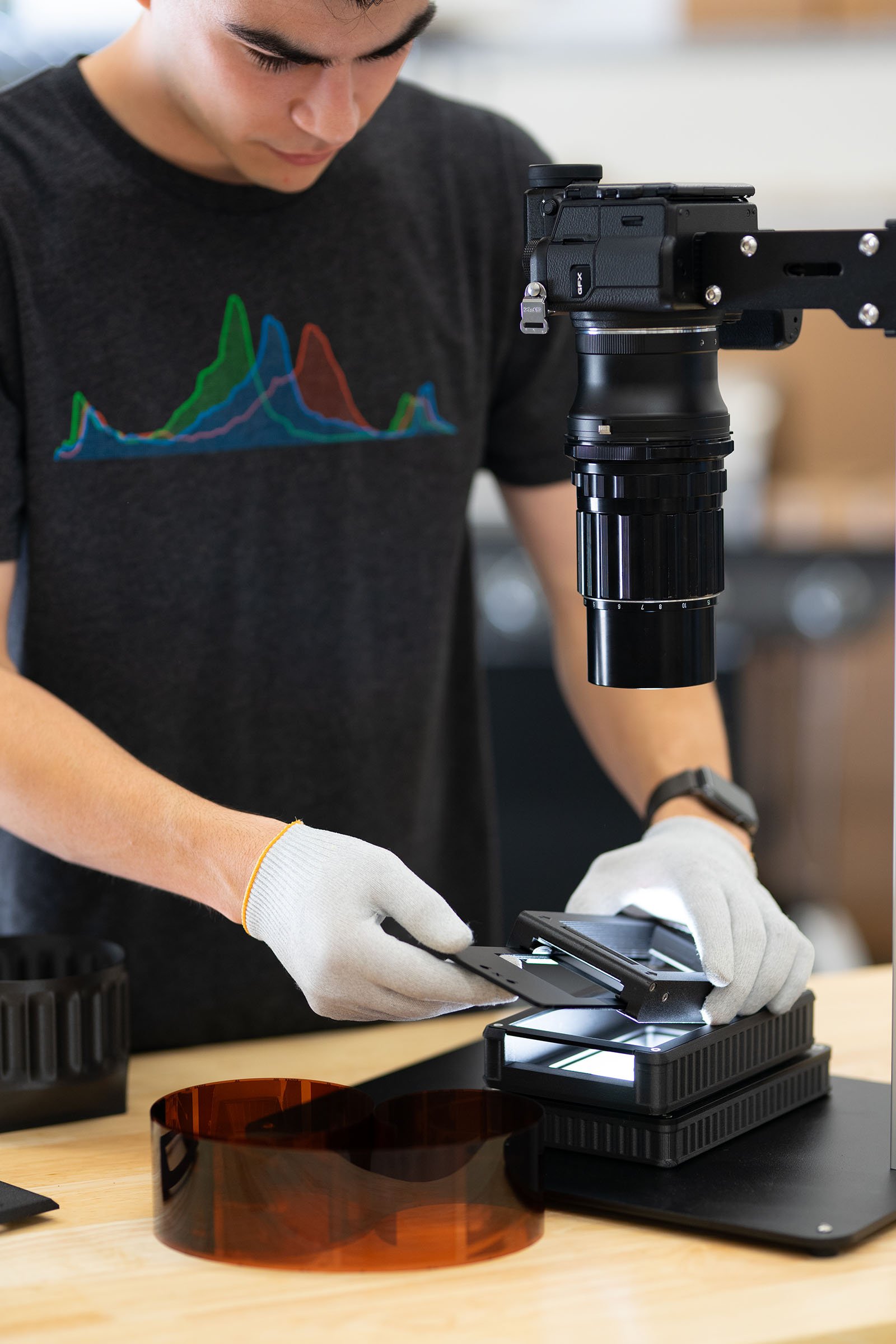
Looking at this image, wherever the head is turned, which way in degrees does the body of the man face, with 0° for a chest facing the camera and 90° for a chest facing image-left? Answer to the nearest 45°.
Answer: approximately 315°

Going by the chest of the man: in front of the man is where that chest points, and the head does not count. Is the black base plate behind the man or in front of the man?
in front
